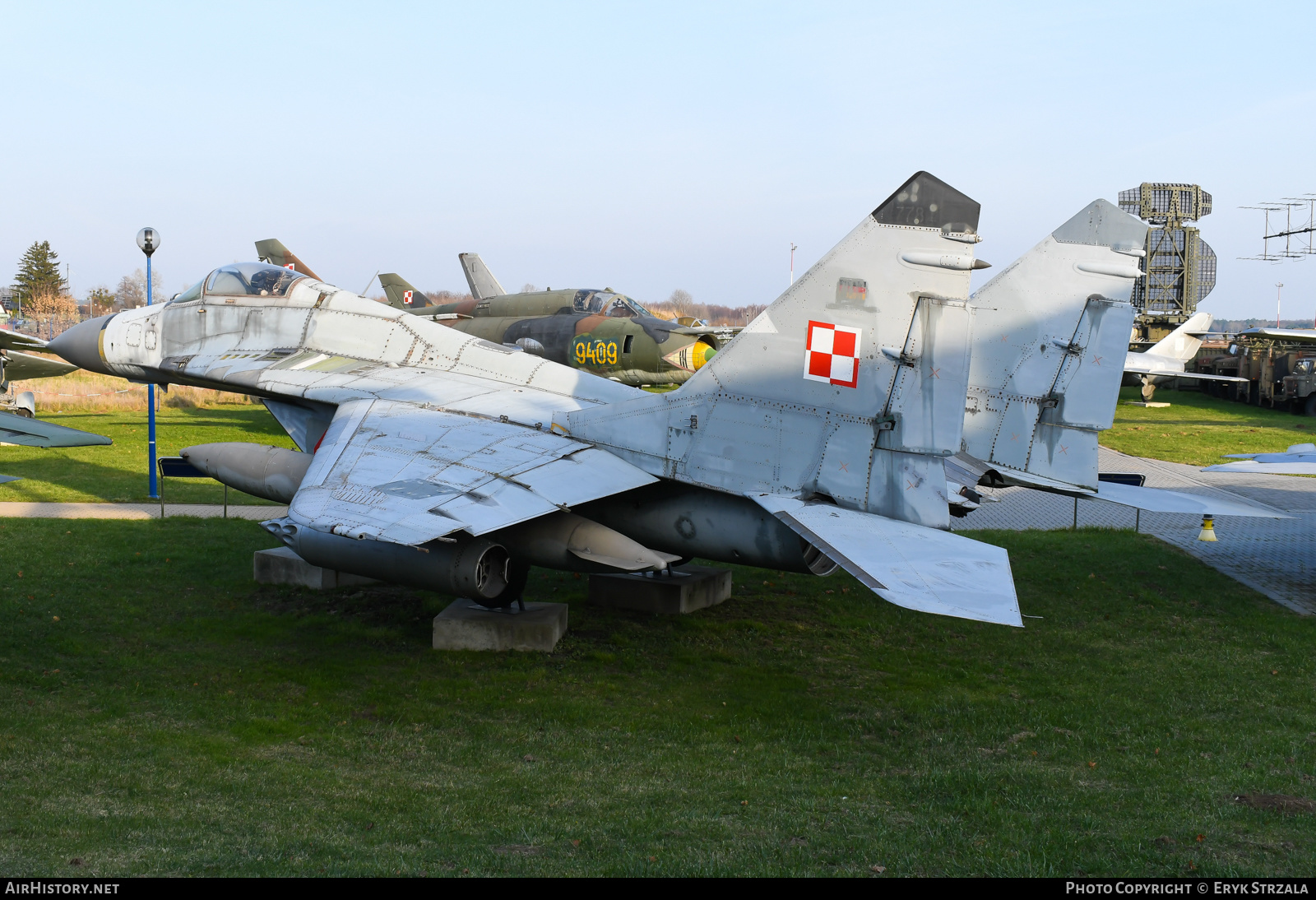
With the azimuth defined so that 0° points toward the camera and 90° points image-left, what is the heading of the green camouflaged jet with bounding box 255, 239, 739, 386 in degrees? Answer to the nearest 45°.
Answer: approximately 315°

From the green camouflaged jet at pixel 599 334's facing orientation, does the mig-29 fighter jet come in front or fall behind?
in front

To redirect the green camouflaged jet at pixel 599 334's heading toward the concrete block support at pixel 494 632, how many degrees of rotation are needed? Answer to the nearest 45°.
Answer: approximately 45° to its right

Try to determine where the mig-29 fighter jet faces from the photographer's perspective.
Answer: facing away from the viewer and to the left of the viewer

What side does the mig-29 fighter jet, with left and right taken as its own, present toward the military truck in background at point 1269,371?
right

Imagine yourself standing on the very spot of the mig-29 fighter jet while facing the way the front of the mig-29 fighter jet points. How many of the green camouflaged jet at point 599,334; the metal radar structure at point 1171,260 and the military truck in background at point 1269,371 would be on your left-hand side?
0

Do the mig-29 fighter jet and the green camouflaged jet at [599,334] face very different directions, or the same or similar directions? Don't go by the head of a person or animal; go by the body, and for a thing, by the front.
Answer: very different directions

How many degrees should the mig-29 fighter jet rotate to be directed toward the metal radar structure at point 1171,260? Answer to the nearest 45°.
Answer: approximately 90° to its right
